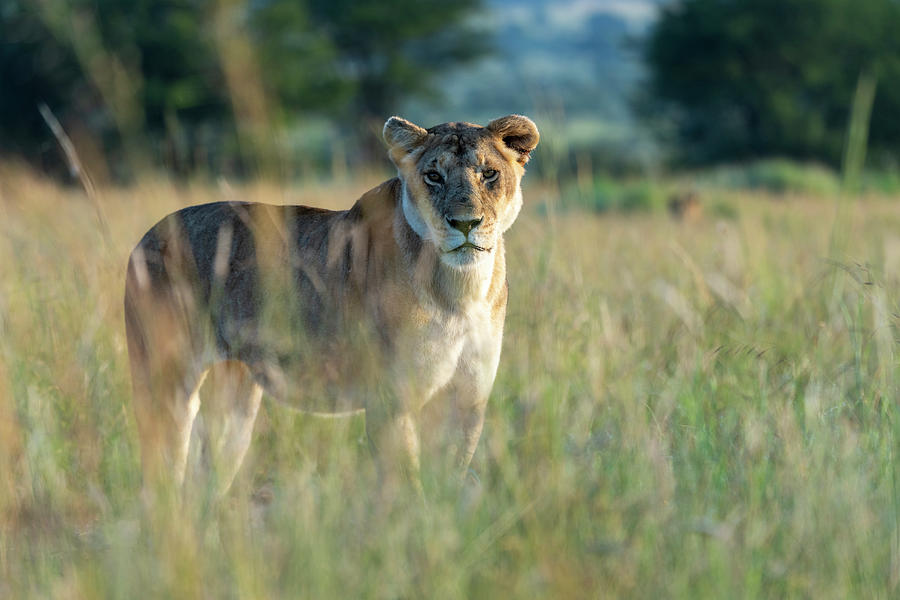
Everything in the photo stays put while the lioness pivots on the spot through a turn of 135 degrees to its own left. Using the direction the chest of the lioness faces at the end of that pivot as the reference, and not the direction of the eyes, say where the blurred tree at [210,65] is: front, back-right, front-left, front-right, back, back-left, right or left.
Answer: front

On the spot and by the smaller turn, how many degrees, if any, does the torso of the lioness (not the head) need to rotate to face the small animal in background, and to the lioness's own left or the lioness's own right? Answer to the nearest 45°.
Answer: approximately 90° to the lioness's own left

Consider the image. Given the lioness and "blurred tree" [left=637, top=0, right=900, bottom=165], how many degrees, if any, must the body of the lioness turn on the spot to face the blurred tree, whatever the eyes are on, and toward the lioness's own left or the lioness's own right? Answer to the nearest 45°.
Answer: approximately 90° to the lioness's own left

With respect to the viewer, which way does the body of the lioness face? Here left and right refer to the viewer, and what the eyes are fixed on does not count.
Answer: facing the viewer and to the right of the viewer

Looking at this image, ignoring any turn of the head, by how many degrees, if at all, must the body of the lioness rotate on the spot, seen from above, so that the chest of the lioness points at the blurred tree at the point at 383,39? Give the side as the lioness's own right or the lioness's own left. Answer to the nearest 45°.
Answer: approximately 135° to the lioness's own left
